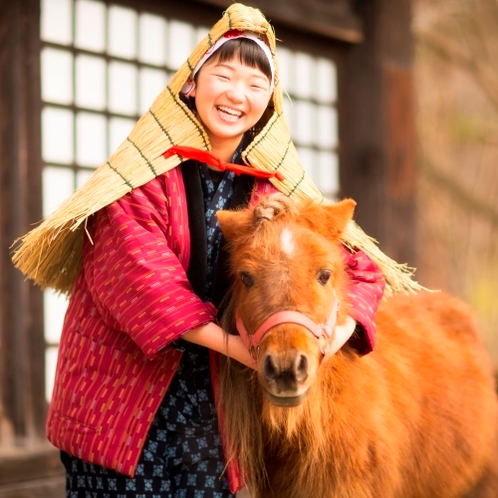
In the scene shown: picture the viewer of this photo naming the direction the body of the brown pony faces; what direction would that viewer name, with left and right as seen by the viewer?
facing the viewer and to the left of the viewer

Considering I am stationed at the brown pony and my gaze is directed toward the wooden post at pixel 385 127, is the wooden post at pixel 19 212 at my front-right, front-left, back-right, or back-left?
front-left

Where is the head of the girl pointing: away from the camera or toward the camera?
toward the camera

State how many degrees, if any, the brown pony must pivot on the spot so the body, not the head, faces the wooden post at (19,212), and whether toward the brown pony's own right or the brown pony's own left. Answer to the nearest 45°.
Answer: approximately 90° to the brown pony's own right

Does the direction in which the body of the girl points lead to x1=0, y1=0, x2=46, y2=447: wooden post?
no

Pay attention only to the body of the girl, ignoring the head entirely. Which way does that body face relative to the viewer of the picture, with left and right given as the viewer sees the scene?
facing the viewer and to the right of the viewer

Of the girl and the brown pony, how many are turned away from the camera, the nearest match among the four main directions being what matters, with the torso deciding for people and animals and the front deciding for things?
0

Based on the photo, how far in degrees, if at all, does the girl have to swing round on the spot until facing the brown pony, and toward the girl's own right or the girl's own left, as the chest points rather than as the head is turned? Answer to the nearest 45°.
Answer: approximately 45° to the girl's own left

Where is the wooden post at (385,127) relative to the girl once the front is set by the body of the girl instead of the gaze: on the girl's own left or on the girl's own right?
on the girl's own left

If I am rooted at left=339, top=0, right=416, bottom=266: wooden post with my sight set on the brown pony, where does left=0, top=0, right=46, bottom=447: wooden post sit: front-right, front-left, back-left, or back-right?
front-right
